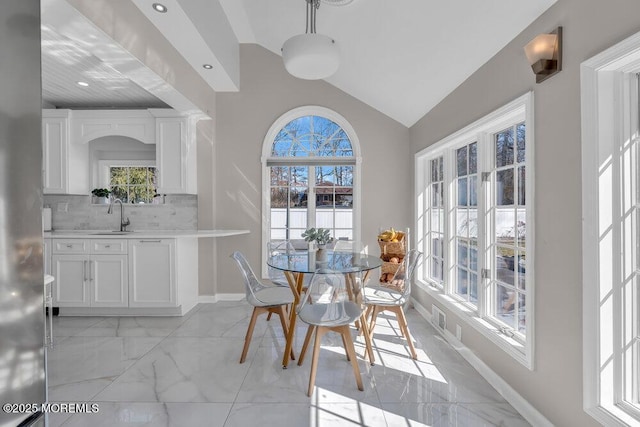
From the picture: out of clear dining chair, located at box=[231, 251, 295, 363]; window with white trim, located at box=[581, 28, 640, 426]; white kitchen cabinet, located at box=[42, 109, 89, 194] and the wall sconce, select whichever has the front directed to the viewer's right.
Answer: the clear dining chair

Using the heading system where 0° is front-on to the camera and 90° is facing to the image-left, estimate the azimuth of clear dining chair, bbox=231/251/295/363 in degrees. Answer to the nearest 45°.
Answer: approximately 270°

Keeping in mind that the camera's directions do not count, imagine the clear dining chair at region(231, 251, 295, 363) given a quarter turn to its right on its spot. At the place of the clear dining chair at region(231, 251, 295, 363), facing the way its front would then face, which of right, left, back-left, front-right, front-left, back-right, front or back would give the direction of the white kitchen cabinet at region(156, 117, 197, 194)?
back-right

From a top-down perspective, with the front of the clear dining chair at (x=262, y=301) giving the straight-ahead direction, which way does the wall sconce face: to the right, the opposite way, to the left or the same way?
the opposite way

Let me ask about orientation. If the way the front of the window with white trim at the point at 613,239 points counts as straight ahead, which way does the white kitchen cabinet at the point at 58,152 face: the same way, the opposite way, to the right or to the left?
to the left

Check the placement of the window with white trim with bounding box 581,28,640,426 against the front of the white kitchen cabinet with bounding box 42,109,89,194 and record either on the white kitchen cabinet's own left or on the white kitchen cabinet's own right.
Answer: on the white kitchen cabinet's own left

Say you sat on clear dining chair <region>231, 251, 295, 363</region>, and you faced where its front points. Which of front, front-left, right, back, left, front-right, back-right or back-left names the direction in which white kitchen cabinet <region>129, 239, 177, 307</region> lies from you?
back-left

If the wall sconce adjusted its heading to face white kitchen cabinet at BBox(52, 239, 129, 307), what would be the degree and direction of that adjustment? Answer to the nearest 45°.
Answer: approximately 45° to its right

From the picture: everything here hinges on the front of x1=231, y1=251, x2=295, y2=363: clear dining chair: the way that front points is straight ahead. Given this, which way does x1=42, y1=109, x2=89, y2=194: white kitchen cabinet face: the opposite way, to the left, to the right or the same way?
to the right

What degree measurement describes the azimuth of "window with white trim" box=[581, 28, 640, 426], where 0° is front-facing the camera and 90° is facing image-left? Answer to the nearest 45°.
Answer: approximately 45°
